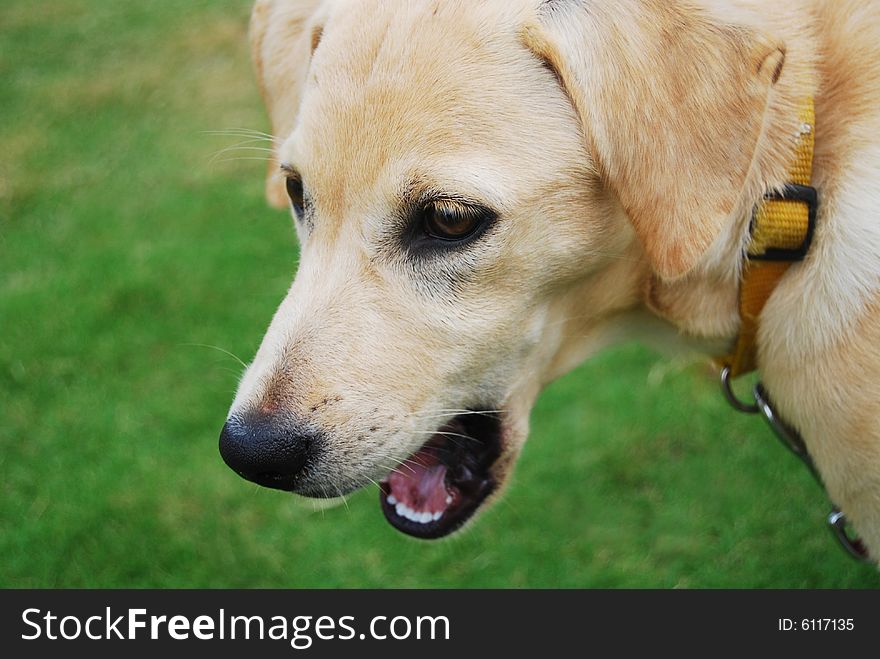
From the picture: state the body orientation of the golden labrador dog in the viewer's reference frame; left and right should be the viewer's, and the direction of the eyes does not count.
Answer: facing the viewer and to the left of the viewer
